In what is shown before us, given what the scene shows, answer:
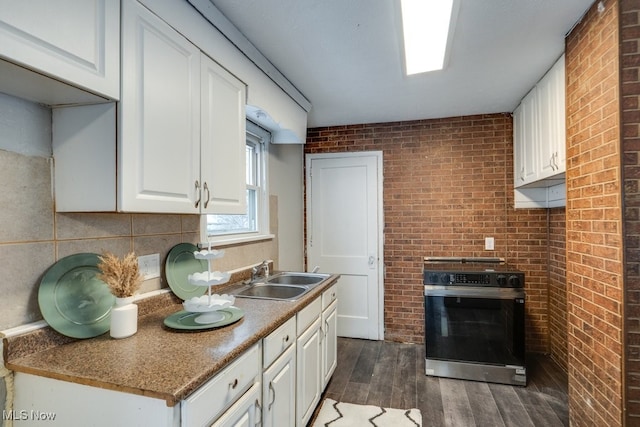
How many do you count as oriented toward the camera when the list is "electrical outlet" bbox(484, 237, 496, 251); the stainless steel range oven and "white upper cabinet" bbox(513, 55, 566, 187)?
2

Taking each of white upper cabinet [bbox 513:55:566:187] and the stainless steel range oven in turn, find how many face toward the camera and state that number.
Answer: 1

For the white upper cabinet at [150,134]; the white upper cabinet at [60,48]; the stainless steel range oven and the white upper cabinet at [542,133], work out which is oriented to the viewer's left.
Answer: the white upper cabinet at [542,133]

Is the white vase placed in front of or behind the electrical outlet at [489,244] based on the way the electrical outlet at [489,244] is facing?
in front

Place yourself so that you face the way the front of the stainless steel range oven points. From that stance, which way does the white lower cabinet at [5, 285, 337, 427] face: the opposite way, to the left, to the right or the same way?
to the left

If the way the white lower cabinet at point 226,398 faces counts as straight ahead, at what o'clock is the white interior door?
The white interior door is roughly at 9 o'clock from the white lower cabinet.

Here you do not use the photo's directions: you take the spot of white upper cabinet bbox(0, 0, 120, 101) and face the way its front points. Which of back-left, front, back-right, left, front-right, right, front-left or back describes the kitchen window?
left

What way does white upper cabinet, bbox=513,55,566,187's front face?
to the viewer's left

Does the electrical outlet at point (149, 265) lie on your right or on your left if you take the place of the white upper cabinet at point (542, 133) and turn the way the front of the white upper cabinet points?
on your left

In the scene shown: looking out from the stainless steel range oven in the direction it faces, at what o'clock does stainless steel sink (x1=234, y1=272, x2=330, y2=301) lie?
The stainless steel sink is roughly at 2 o'clock from the stainless steel range oven.
